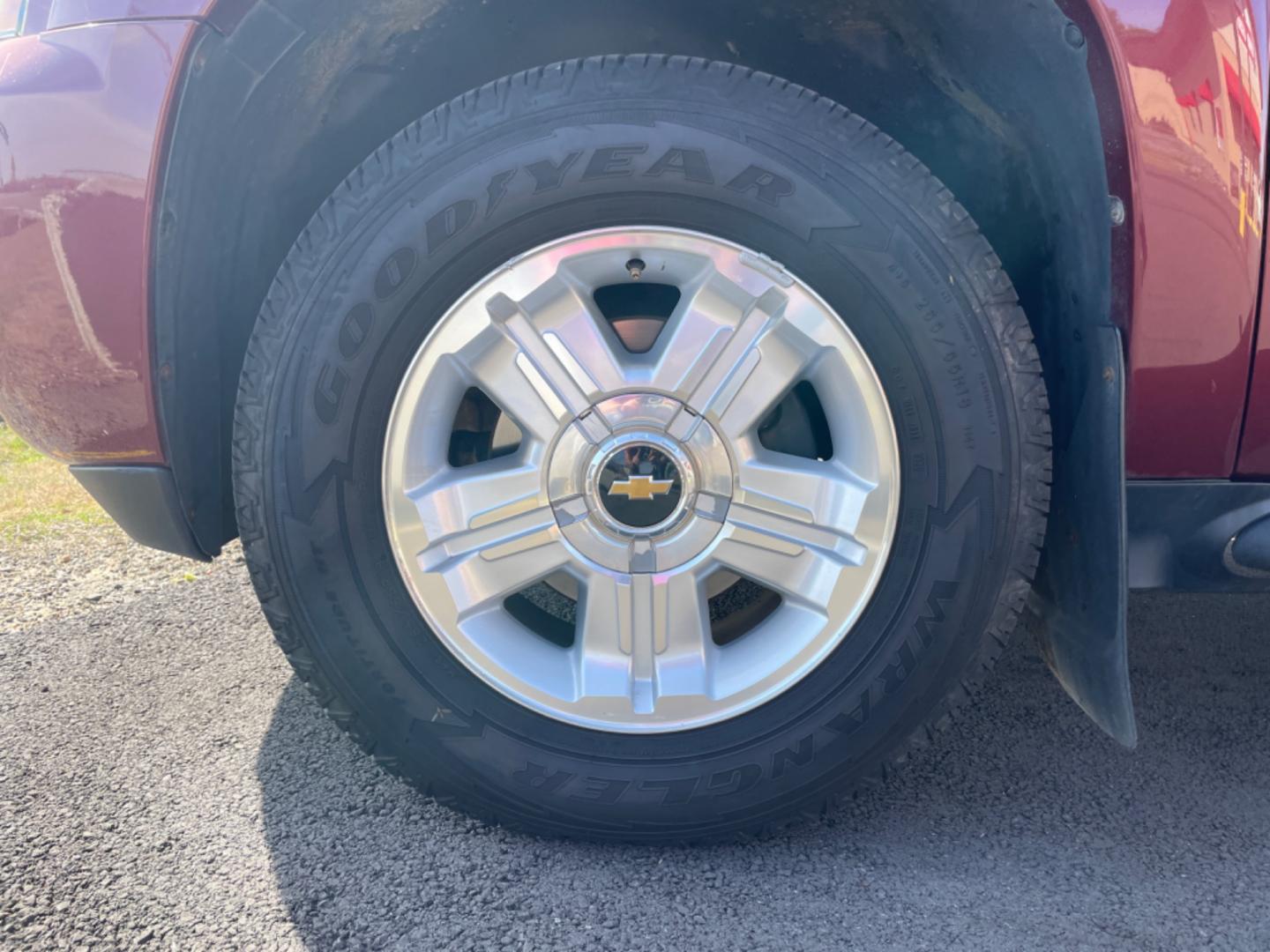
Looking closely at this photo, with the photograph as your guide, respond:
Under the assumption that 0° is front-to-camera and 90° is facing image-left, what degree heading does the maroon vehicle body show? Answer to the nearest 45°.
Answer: approximately 90°
